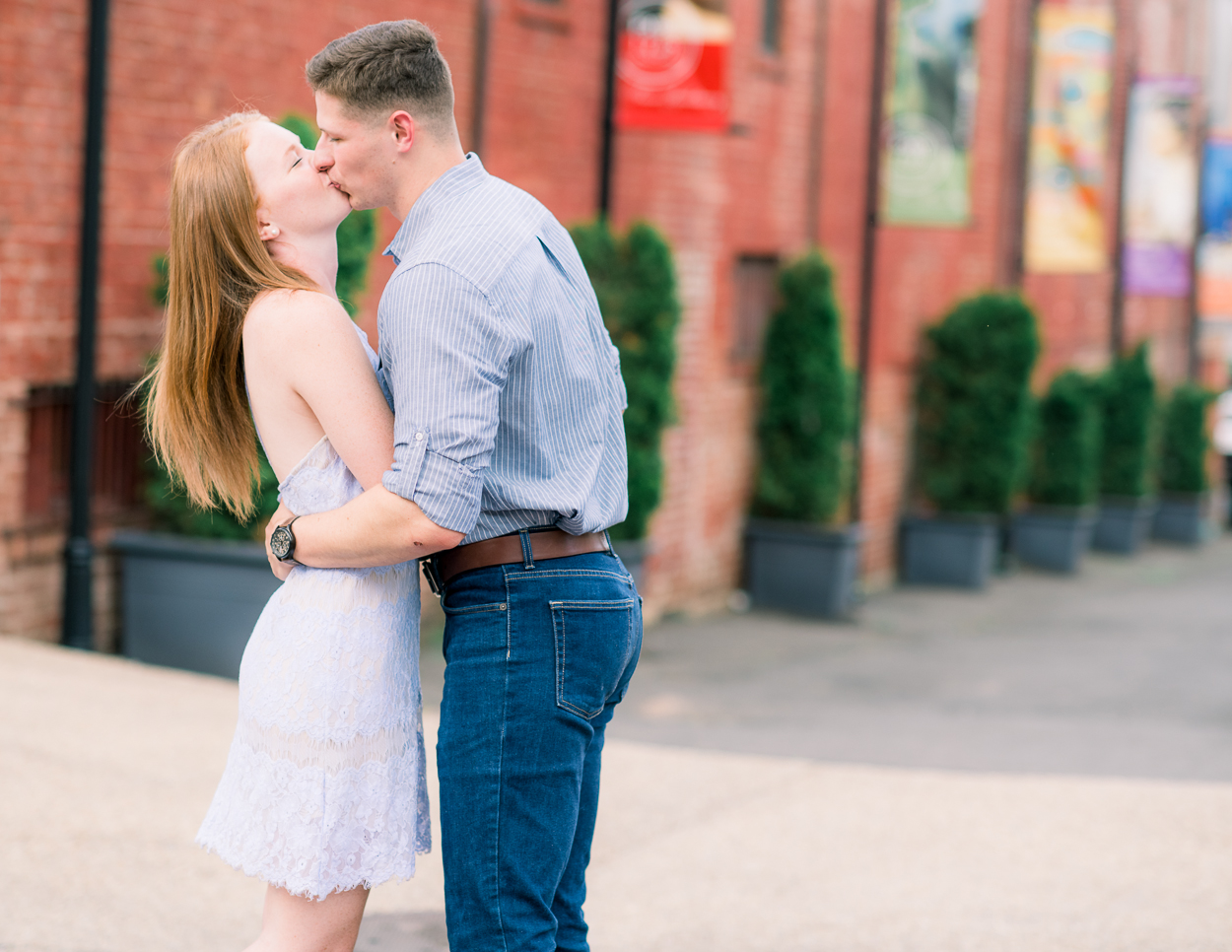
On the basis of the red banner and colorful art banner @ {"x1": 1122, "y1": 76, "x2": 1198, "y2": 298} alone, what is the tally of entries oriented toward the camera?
2

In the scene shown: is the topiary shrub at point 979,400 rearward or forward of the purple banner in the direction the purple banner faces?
forward

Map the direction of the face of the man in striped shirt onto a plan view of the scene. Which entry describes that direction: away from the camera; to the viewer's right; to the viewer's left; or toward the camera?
to the viewer's left

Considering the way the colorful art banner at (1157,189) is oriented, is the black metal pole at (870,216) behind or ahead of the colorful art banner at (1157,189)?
ahead

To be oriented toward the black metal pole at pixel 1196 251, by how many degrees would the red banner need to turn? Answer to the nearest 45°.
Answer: approximately 135° to its left

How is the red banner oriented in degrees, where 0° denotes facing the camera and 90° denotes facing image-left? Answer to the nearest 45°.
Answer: approximately 0°
